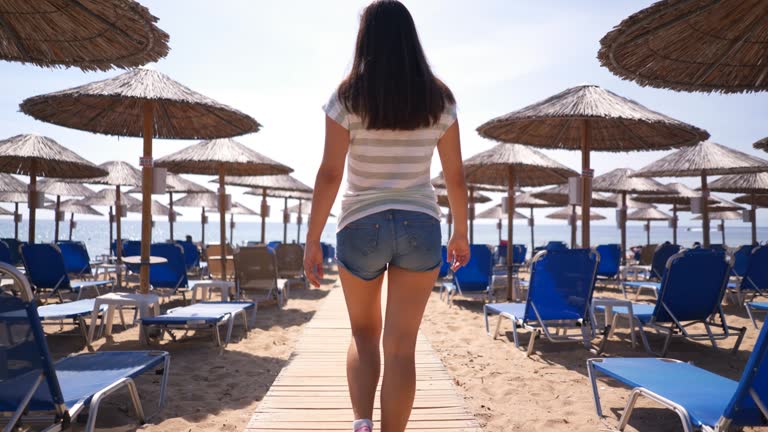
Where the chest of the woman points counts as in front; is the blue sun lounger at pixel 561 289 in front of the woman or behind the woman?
in front

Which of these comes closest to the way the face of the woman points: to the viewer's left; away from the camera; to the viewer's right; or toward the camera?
away from the camera

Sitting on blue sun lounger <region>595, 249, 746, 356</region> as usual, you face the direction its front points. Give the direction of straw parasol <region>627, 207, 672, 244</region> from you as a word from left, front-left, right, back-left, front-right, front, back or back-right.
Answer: front-right

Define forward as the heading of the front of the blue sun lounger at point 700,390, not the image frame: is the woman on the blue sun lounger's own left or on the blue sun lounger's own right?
on the blue sun lounger's own left

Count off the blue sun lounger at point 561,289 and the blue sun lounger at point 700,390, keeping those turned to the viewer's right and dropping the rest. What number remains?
0

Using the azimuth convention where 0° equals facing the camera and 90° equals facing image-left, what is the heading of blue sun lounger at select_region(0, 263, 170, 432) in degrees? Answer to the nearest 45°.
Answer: approximately 225°

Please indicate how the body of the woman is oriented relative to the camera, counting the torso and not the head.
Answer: away from the camera

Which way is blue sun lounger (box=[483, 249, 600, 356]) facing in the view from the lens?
facing away from the viewer and to the left of the viewer

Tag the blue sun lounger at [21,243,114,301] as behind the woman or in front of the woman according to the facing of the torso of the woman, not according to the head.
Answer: in front

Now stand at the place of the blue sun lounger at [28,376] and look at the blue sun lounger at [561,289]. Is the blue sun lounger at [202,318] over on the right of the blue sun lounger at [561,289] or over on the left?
left
